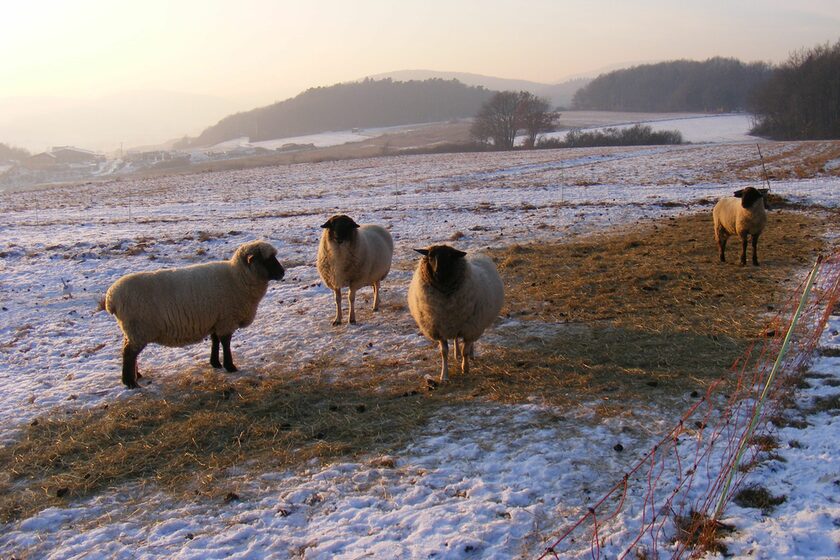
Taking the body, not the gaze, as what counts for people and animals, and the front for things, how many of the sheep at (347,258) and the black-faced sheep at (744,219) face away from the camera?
0

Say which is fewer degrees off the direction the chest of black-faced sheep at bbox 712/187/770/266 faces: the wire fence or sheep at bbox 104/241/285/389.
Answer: the wire fence

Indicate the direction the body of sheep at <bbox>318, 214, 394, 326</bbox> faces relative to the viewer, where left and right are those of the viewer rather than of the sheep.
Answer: facing the viewer and to the left of the viewer

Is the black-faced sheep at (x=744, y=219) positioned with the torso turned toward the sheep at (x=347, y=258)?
no

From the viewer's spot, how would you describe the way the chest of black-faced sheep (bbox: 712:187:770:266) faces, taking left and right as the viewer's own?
facing the viewer and to the right of the viewer

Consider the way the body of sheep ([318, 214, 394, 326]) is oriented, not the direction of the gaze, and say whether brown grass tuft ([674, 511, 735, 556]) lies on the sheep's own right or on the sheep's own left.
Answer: on the sheep's own left

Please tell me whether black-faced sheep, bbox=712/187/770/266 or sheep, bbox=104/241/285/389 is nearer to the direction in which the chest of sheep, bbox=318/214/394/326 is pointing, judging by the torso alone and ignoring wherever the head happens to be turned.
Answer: the sheep

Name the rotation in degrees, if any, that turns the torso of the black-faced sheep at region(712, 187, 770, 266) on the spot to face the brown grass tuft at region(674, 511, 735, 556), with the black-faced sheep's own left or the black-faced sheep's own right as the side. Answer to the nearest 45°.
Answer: approximately 45° to the black-faced sheep's own right

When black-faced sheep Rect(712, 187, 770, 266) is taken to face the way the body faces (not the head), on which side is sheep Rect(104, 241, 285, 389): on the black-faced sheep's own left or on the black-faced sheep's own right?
on the black-faced sheep's own right

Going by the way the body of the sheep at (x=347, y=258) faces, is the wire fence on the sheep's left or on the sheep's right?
on the sheep's left

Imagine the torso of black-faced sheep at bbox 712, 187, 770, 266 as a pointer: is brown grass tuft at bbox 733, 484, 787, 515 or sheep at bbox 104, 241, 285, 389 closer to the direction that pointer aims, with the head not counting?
the brown grass tuft
